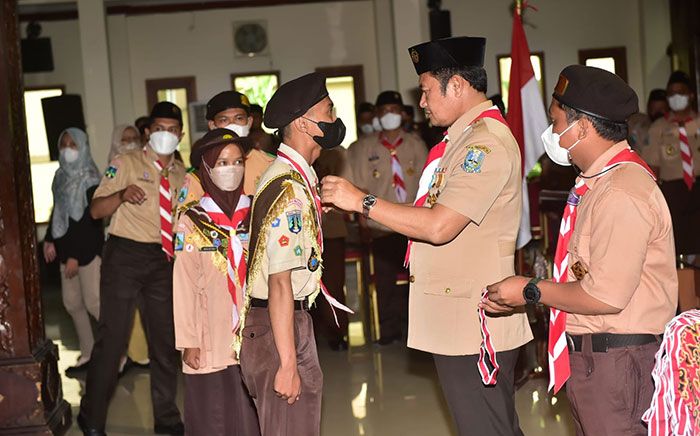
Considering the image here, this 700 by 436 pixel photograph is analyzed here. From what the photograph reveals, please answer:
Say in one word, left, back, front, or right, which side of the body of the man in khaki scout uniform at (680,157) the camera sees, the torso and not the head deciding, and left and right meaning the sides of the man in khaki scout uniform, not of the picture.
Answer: front

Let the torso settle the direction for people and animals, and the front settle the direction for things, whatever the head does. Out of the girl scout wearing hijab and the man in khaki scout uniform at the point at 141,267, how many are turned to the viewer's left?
0

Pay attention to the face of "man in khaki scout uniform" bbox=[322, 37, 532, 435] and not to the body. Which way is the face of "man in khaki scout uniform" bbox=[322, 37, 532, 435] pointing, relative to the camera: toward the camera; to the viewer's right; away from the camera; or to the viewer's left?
to the viewer's left

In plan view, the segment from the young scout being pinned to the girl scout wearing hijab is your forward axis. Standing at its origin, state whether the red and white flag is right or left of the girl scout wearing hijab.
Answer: right

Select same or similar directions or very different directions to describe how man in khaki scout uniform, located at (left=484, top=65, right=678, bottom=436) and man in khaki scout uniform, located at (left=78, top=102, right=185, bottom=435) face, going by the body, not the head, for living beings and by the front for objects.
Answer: very different directions

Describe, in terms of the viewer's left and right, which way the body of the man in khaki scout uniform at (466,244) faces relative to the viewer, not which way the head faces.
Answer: facing to the left of the viewer

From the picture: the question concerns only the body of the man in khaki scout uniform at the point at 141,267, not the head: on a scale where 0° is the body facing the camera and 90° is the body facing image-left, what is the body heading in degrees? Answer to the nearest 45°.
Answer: approximately 315°

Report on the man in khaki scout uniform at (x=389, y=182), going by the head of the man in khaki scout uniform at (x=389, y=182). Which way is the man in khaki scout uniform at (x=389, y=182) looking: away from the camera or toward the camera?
toward the camera

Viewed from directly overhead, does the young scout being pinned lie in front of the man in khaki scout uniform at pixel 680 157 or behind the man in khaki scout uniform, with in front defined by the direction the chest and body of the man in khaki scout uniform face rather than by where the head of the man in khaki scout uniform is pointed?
in front

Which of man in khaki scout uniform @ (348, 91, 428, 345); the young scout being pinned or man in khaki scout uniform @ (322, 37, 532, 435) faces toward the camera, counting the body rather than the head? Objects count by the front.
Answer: man in khaki scout uniform @ (348, 91, 428, 345)

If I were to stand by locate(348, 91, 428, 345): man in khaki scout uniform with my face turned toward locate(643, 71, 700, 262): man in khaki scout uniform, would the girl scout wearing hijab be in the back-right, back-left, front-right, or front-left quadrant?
back-right

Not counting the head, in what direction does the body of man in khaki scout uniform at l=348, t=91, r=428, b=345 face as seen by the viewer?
toward the camera
